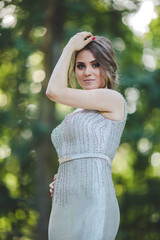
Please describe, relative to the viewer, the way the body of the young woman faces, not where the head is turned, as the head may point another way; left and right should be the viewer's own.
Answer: facing the viewer and to the left of the viewer

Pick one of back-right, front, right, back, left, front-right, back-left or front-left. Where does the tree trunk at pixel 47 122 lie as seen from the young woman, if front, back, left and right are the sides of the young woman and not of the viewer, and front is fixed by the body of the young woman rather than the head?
back-right
